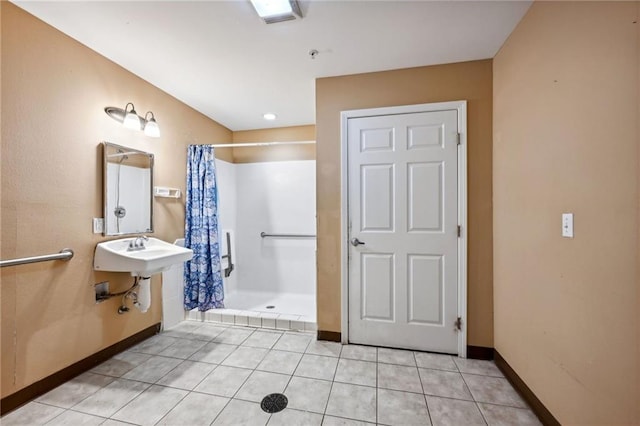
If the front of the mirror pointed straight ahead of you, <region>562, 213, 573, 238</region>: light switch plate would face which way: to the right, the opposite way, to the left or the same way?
the opposite way

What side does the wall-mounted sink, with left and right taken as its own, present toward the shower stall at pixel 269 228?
left

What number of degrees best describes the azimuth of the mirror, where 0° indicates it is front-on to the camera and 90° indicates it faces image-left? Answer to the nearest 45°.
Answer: approximately 315°

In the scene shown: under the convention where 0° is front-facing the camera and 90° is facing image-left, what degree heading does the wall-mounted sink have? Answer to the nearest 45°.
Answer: approximately 315°

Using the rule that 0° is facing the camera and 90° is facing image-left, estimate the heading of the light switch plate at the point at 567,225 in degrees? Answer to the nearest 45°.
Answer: approximately 45°

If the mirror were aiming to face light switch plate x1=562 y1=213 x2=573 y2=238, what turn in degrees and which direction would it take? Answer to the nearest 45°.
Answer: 0° — it already faces it

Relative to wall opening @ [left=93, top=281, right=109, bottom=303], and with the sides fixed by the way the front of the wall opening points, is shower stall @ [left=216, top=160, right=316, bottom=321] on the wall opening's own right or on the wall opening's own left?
on the wall opening's own left

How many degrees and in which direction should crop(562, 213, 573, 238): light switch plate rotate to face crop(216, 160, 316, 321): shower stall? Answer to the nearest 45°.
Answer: approximately 45° to its right
